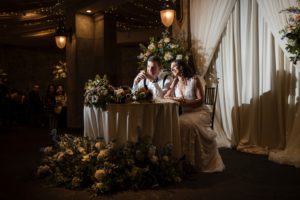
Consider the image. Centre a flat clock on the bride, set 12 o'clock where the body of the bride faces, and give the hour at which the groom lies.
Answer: The groom is roughly at 3 o'clock from the bride.

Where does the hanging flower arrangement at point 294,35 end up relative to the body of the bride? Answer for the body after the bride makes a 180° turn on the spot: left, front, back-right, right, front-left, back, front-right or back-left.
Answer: front-right

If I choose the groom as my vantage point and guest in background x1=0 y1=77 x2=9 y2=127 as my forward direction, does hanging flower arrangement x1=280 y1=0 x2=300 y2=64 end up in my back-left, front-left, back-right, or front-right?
back-right

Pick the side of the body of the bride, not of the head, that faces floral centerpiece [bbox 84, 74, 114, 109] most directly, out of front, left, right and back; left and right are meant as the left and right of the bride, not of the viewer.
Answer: front

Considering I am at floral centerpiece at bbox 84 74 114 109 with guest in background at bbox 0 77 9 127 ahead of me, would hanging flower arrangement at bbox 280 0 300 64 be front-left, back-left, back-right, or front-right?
back-right

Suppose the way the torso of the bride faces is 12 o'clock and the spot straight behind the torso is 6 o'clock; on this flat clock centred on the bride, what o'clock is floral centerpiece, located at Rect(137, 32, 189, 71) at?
The floral centerpiece is roughly at 4 o'clock from the bride.

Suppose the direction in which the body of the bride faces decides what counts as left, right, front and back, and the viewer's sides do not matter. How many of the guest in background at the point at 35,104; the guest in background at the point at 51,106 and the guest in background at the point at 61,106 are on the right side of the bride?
3

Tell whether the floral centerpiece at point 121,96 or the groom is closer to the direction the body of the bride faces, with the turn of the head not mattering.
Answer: the floral centerpiece

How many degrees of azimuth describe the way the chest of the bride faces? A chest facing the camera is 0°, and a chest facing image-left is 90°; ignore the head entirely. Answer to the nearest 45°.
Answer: approximately 45°

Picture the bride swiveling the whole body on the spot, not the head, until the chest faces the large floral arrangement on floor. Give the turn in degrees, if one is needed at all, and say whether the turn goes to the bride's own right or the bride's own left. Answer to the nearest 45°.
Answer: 0° — they already face it

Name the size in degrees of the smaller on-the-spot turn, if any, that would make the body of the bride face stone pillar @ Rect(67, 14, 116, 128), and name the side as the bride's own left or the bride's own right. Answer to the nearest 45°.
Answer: approximately 90° to the bride's own right

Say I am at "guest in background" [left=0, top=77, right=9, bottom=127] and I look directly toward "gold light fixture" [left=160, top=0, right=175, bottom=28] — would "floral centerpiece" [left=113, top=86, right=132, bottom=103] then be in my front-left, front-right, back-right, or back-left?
front-right

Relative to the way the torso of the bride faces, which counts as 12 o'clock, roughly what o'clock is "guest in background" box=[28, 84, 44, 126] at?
The guest in background is roughly at 3 o'clock from the bride.

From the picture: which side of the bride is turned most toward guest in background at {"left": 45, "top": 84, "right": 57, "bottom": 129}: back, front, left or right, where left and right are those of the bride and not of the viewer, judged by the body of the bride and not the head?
right

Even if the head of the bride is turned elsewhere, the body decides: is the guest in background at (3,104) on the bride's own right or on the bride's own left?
on the bride's own right
